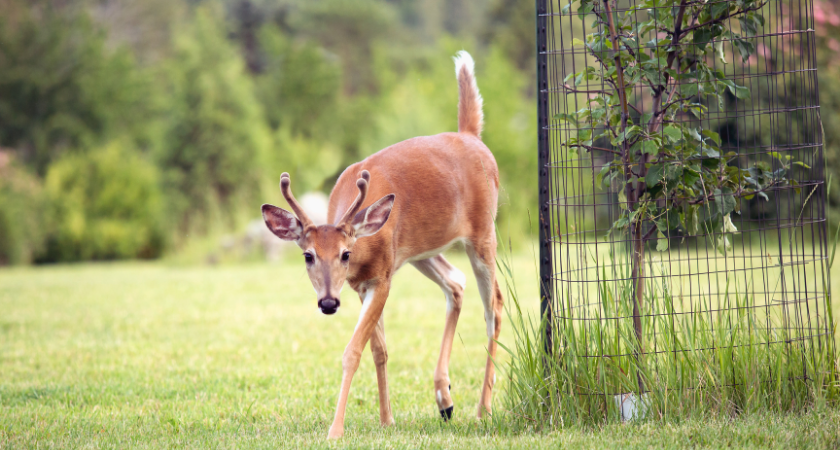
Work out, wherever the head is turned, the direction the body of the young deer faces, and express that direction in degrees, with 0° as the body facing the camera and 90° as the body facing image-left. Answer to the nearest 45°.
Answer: approximately 45°

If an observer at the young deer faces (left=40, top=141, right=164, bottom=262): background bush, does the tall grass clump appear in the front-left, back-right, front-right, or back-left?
back-right

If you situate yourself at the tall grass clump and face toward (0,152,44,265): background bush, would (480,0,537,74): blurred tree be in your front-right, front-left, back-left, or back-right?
front-right

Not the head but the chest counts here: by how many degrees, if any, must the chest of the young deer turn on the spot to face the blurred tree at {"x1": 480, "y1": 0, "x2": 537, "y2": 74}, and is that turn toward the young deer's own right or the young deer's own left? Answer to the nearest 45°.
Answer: approximately 135° to the young deer's own right

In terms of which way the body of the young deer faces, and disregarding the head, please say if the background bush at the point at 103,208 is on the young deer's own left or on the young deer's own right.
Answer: on the young deer's own right

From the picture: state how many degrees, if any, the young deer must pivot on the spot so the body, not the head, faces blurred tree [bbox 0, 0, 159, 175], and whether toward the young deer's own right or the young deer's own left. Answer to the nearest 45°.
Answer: approximately 90° to the young deer's own right

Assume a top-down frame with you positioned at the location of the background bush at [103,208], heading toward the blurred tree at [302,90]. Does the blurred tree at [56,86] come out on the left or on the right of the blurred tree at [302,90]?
left

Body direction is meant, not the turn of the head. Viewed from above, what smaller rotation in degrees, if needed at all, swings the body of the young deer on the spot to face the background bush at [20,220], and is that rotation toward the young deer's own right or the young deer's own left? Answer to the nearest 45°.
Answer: approximately 90° to the young deer's own right

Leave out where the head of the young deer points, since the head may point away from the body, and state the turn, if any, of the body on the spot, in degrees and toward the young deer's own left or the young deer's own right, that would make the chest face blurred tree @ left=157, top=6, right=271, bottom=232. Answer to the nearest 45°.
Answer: approximately 135° to the young deer's own right
